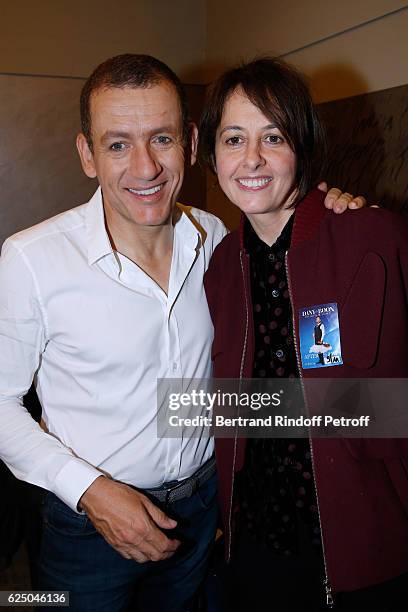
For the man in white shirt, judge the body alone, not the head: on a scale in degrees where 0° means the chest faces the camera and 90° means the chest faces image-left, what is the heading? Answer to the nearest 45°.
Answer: approximately 315°

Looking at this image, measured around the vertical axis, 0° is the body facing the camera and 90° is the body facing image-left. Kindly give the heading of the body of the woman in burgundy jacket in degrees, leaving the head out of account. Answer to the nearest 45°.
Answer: approximately 45°
